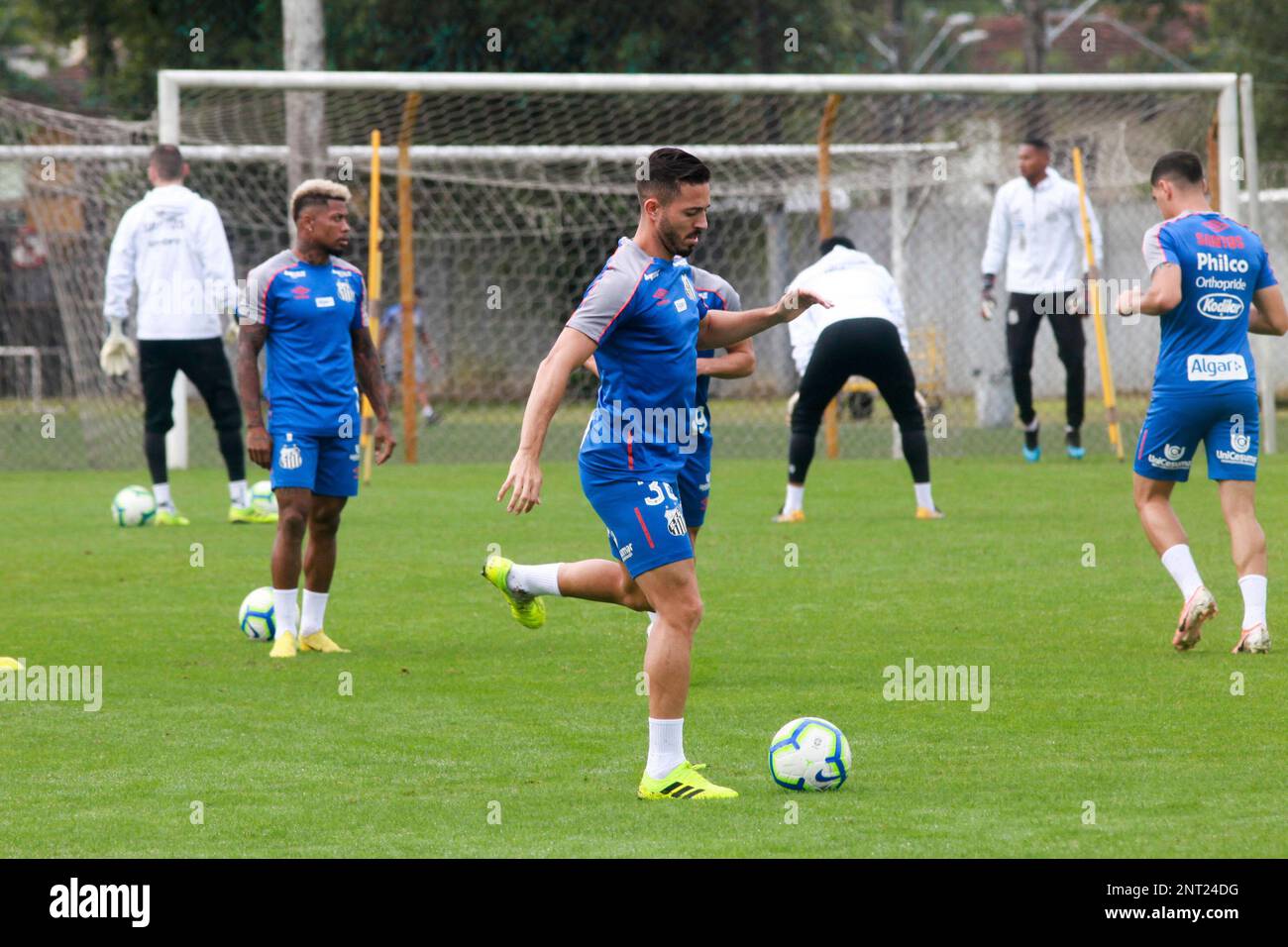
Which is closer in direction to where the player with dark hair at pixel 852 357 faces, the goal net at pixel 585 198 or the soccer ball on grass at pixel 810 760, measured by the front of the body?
the goal net

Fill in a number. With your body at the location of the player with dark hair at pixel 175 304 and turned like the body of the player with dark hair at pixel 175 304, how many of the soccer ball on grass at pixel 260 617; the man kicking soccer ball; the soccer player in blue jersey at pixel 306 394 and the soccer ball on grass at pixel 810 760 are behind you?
4

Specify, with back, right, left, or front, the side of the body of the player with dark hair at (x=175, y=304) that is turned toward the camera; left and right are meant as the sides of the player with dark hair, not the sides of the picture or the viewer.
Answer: back

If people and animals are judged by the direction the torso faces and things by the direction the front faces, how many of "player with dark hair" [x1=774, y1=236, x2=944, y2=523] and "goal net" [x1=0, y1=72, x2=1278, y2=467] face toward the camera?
1

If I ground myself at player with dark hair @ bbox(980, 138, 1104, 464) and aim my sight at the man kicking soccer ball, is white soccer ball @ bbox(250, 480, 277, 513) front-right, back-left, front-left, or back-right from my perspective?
front-right

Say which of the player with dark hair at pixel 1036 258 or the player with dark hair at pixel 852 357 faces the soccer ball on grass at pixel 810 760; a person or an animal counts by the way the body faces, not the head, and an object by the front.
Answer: the player with dark hair at pixel 1036 258

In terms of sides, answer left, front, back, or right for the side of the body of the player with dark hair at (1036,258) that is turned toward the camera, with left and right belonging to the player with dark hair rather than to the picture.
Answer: front

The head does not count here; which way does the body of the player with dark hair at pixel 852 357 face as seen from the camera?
away from the camera

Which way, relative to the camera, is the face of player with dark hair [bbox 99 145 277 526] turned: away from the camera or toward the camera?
away from the camera

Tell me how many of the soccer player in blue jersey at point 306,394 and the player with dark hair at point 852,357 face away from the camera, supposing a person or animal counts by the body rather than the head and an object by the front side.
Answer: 1

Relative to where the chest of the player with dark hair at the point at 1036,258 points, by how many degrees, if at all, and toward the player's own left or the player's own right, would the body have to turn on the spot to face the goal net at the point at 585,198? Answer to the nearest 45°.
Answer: approximately 135° to the player's own right

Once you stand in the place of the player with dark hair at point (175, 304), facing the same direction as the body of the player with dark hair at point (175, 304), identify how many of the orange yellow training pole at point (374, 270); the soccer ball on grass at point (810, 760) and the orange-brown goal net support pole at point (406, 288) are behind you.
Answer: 1

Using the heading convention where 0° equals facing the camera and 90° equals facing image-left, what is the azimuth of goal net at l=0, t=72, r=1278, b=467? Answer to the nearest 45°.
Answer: approximately 0°

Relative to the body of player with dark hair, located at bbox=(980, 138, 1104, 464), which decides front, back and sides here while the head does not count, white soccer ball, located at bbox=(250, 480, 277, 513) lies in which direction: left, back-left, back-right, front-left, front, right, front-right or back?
front-right

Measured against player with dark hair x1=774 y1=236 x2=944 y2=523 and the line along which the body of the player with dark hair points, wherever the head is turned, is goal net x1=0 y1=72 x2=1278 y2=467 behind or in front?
in front

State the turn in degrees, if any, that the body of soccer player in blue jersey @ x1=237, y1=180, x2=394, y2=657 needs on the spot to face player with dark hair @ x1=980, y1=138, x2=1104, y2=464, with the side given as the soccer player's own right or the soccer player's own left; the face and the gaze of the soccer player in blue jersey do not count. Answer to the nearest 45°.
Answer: approximately 90° to the soccer player's own left

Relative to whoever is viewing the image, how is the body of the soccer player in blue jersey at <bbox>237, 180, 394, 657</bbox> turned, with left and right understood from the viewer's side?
facing the viewer and to the right of the viewer

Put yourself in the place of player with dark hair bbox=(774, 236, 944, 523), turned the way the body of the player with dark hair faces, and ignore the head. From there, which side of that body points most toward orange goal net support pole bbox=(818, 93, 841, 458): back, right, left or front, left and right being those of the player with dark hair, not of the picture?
front

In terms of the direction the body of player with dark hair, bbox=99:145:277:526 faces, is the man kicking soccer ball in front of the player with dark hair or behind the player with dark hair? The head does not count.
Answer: behind
